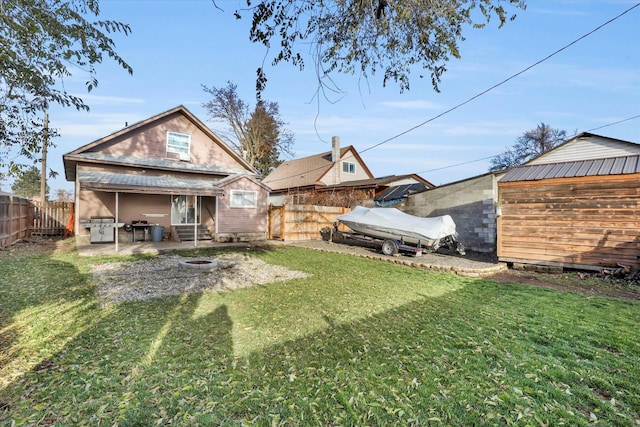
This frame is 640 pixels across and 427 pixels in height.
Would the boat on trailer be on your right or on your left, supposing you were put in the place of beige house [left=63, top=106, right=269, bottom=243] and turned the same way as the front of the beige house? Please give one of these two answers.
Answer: on your right

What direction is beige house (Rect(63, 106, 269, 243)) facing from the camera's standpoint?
away from the camera

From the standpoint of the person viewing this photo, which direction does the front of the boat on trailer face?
facing away from the viewer and to the left of the viewer

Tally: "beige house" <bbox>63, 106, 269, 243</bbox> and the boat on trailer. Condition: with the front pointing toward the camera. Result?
0

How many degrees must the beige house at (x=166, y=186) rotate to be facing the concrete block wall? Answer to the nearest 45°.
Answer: approximately 135° to its right

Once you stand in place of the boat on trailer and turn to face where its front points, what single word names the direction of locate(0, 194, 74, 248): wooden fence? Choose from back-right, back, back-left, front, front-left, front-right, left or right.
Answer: front-left

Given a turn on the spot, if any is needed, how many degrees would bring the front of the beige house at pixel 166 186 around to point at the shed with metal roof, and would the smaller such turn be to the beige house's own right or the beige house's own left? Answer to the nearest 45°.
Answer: approximately 135° to the beige house's own right

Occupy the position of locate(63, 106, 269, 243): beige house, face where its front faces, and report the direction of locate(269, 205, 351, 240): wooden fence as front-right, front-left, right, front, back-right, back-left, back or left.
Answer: right
